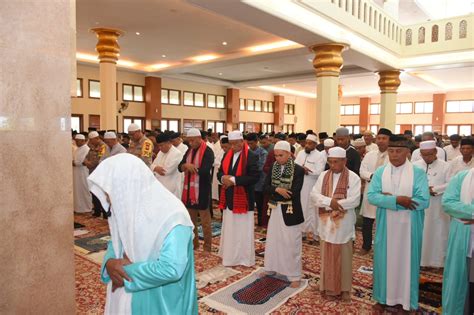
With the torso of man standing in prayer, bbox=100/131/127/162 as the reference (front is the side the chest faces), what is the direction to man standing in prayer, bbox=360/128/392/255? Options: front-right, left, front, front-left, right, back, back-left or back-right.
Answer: left

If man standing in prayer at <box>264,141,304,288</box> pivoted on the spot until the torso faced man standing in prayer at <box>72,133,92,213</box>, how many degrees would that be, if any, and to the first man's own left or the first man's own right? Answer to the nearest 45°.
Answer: approximately 90° to the first man's own right

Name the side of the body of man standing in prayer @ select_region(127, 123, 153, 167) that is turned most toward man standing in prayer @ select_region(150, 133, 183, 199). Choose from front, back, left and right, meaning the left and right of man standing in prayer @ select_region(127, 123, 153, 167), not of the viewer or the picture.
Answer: left

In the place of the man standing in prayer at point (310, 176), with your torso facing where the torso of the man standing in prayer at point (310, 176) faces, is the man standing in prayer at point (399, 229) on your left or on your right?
on your left

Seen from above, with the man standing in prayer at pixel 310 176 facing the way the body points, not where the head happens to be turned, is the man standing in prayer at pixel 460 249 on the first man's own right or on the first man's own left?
on the first man's own left

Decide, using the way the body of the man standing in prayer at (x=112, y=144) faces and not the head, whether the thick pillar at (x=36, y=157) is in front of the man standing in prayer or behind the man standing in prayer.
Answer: in front
